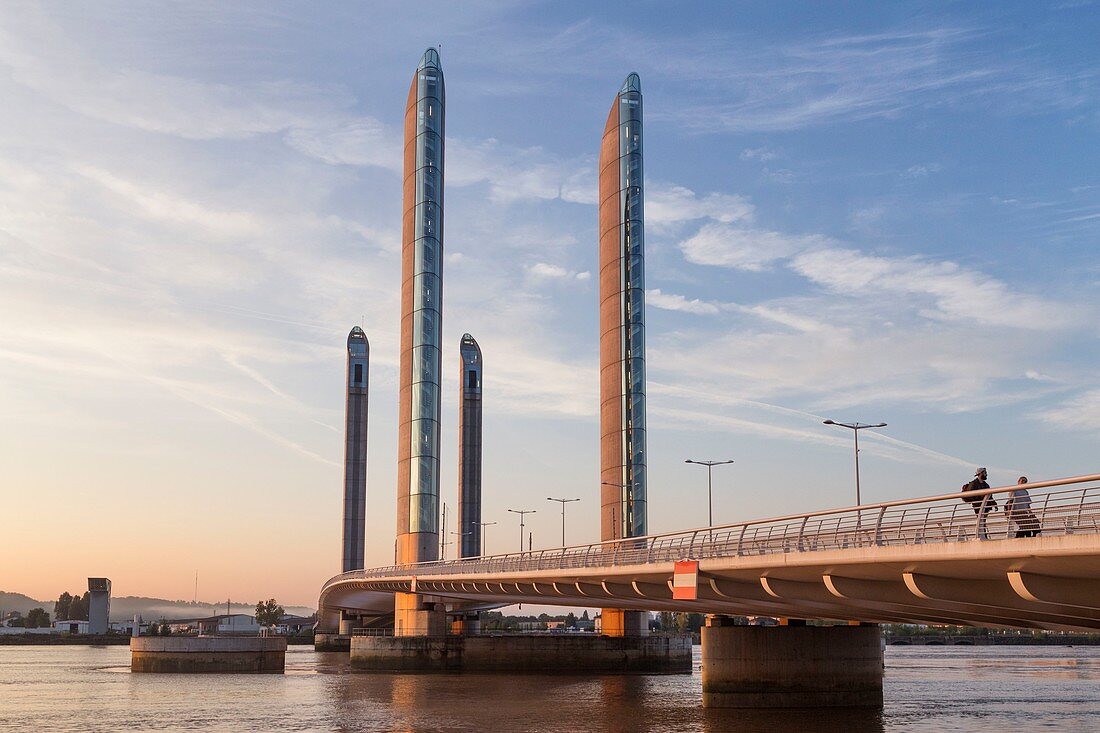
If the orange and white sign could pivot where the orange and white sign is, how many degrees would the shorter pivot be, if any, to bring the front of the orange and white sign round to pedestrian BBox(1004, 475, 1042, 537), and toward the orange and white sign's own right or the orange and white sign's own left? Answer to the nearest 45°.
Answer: approximately 45° to the orange and white sign's own left

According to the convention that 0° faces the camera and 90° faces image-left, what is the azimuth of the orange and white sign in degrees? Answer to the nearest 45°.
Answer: approximately 0°
